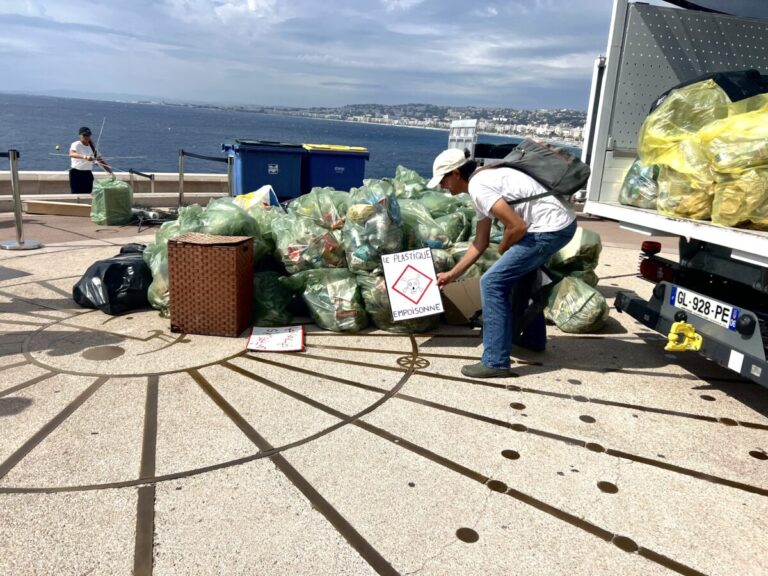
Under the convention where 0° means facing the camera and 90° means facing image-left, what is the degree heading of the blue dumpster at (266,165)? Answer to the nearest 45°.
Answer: approximately 0°

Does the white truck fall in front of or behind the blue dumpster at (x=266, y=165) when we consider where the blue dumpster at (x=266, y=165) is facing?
in front

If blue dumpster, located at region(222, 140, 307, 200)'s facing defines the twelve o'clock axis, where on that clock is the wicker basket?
The wicker basket is roughly at 12 o'clock from the blue dumpster.

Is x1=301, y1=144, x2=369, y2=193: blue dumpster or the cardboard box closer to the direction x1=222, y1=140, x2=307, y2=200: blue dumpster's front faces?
the cardboard box

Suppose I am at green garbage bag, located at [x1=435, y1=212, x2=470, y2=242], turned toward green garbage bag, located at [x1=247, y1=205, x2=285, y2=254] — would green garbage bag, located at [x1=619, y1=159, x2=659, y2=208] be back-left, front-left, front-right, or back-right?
back-left

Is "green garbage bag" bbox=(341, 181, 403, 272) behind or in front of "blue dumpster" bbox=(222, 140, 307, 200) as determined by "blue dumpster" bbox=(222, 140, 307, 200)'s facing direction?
in front

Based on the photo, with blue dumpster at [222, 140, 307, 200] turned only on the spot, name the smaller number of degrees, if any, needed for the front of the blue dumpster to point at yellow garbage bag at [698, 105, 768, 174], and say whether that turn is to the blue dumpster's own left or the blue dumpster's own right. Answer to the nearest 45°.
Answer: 0° — it already faces it

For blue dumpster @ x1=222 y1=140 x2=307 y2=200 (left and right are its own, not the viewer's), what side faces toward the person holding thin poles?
right

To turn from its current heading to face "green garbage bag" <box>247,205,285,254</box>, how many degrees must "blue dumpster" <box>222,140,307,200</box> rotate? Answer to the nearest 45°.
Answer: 0° — it already faces it

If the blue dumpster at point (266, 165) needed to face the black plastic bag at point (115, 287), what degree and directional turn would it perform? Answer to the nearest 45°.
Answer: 0° — it already faces it

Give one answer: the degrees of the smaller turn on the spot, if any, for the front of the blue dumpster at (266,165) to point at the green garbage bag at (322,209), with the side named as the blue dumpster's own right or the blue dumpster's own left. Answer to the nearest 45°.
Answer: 0° — it already faces it

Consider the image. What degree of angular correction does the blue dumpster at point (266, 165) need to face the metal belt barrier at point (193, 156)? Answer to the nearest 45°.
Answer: approximately 90° to its right
